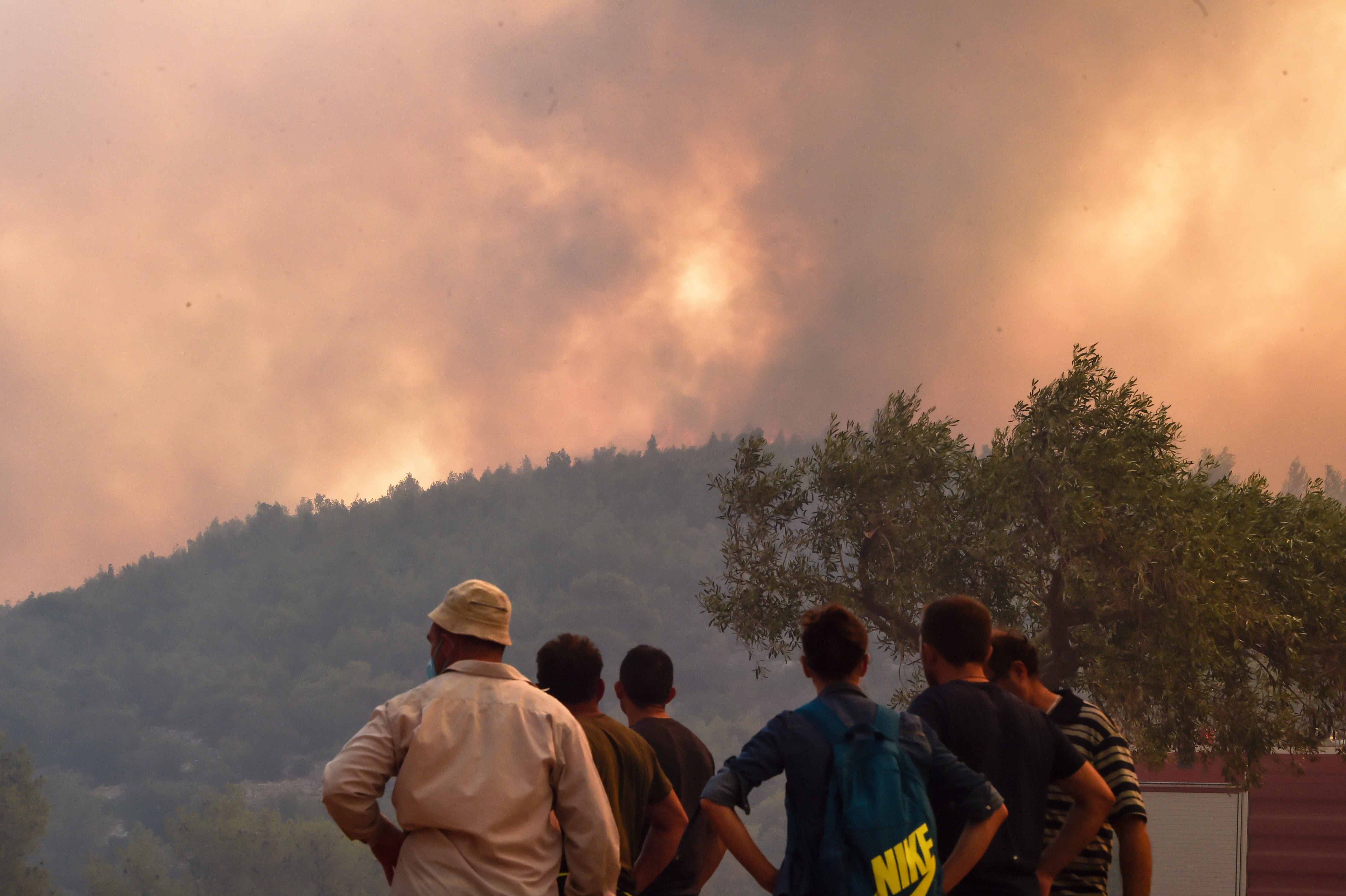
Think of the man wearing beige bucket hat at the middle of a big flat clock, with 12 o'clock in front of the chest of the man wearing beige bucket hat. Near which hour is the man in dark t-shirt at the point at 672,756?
The man in dark t-shirt is roughly at 1 o'clock from the man wearing beige bucket hat.

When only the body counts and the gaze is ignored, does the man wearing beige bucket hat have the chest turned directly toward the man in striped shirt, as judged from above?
no

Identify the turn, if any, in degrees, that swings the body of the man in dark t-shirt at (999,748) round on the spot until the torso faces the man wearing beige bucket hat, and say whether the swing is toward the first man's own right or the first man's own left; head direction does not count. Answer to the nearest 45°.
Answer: approximately 90° to the first man's own left

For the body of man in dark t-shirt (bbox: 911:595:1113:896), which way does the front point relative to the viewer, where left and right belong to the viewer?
facing away from the viewer and to the left of the viewer

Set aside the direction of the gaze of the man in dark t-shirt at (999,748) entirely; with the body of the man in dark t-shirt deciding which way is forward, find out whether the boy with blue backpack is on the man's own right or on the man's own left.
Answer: on the man's own left

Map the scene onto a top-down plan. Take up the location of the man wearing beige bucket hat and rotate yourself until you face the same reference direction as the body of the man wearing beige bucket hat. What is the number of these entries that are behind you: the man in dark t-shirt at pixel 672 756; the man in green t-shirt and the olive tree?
0

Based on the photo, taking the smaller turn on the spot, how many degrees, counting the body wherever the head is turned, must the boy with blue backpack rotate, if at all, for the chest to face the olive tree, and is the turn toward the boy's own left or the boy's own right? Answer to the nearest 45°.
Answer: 0° — they already face it

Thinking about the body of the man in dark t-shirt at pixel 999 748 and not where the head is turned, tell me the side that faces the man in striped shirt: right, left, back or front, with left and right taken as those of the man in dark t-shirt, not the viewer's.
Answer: right

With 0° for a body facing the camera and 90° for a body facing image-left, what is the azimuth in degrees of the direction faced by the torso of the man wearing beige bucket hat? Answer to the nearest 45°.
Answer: approximately 180°

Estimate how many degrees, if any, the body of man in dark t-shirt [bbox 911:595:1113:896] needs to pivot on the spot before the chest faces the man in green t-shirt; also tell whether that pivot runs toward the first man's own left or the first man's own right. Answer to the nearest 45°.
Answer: approximately 45° to the first man's own left

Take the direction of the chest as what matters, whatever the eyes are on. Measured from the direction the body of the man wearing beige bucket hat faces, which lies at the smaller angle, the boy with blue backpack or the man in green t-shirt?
the man in green t-shirt

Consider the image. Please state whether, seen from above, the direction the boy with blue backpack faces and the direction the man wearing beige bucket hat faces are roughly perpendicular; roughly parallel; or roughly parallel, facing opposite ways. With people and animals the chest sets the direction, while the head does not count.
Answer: roughly parallel

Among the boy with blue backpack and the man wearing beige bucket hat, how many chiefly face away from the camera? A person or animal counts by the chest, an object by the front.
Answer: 2

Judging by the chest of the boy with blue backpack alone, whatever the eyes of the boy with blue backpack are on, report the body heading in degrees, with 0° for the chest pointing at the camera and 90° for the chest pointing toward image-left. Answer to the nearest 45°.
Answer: approximately 180°

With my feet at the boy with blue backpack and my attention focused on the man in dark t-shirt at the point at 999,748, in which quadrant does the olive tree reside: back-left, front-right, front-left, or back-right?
front-left

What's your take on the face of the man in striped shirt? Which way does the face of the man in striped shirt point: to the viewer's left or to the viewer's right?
to the viewer's left
